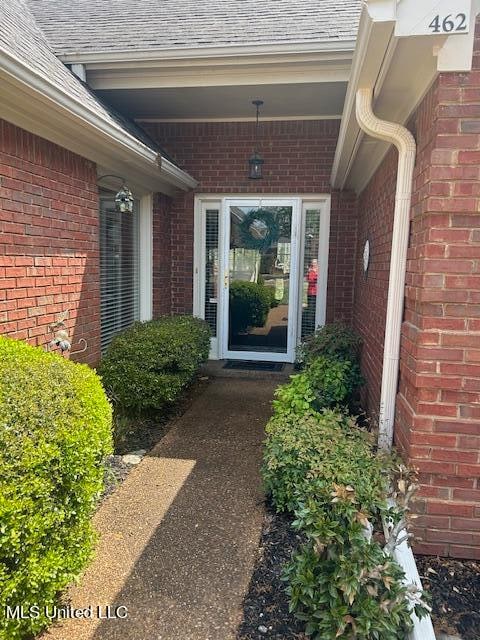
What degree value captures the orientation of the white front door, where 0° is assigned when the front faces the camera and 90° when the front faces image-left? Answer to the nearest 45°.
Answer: approximately 0°

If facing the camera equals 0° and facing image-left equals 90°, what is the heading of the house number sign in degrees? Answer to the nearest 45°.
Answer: approximately 0°

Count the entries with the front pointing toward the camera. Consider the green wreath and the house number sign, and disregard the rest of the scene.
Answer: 2

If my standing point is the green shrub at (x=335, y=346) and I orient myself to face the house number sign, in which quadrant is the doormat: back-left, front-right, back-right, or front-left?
back-right

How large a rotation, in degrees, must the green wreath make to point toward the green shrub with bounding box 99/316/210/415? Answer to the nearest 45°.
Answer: approximately 45° to its right

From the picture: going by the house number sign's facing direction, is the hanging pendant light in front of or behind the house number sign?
behind

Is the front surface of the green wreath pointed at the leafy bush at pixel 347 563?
yes

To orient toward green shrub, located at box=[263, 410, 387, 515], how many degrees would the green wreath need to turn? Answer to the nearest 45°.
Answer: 0° — it already faces it
